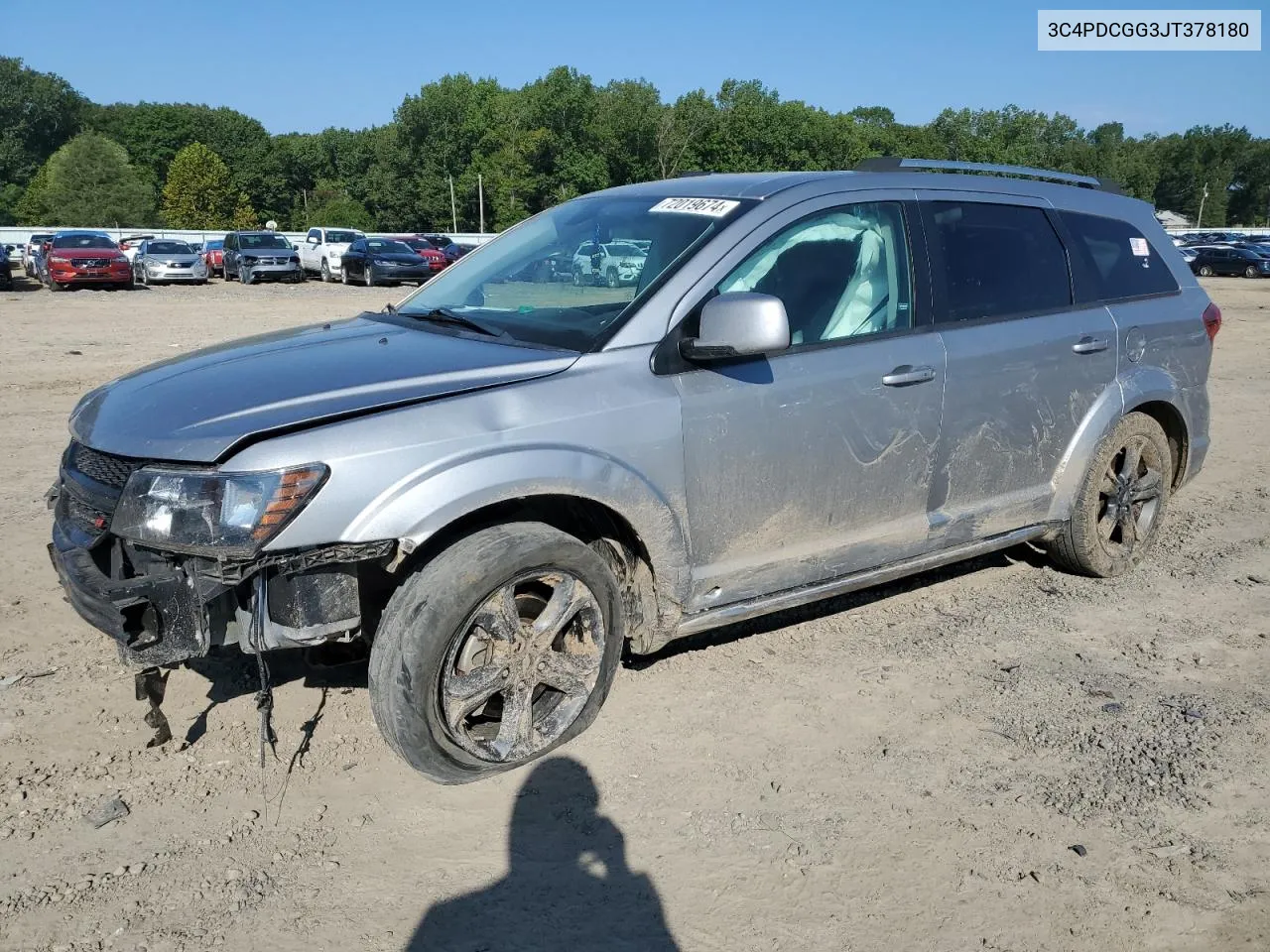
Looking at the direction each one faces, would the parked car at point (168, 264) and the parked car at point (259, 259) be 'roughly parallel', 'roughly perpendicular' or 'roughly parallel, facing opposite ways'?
roughly parallel

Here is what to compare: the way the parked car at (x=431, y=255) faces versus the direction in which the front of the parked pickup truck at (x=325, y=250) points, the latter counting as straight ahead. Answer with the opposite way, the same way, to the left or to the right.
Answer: the same way

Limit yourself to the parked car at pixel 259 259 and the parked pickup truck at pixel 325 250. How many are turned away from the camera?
0

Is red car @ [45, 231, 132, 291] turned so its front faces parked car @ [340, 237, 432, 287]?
no

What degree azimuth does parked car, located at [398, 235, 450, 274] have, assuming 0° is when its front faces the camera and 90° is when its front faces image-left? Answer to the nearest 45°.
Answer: approximately 315°

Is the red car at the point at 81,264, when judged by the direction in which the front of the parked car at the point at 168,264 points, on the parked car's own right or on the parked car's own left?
on the parked car's own right

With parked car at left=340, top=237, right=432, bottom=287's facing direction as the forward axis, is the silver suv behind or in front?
in front

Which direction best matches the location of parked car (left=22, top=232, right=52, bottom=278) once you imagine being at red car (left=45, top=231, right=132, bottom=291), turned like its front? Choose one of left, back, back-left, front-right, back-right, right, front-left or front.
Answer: back

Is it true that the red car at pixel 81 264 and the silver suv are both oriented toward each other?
no

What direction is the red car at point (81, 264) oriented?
toward the camera

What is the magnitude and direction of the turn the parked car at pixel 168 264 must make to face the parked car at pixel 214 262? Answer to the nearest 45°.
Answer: approximately 135° to its left

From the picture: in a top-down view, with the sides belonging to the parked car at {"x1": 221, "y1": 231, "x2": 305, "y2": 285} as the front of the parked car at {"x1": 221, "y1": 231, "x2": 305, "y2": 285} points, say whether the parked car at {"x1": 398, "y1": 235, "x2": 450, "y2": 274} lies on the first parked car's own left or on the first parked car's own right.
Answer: on the first parked car's own left

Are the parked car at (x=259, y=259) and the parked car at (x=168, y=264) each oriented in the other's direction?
no

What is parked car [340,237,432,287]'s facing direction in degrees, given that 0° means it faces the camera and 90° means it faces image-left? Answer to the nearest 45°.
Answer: approximately 315°

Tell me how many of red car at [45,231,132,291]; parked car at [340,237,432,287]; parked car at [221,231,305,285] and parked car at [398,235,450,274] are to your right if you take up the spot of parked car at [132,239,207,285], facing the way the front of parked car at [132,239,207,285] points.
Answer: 1

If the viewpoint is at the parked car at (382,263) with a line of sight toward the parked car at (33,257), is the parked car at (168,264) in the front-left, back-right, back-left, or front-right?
front-left

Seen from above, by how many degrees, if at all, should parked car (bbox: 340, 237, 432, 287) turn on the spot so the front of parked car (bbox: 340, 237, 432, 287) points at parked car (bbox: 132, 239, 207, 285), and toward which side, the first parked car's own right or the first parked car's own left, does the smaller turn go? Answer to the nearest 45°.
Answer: approximately 135° to the first parked car's own right

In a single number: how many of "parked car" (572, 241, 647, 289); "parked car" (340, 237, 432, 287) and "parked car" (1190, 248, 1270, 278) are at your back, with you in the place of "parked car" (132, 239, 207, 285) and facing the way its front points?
0

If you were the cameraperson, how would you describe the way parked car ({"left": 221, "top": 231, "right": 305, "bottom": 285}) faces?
facing the viewer and to the right of the viewer

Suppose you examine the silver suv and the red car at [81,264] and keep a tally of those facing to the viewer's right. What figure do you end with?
0

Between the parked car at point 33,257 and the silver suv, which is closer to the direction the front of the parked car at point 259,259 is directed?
the silver suv

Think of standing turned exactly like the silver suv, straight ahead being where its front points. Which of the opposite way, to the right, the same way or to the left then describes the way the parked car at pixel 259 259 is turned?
to the left
